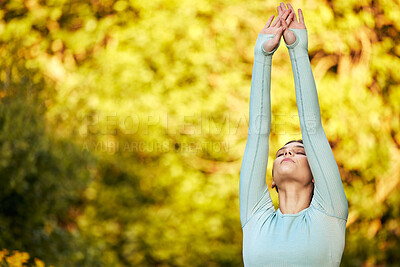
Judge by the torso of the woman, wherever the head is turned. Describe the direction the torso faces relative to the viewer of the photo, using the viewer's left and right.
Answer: facing the viewer
